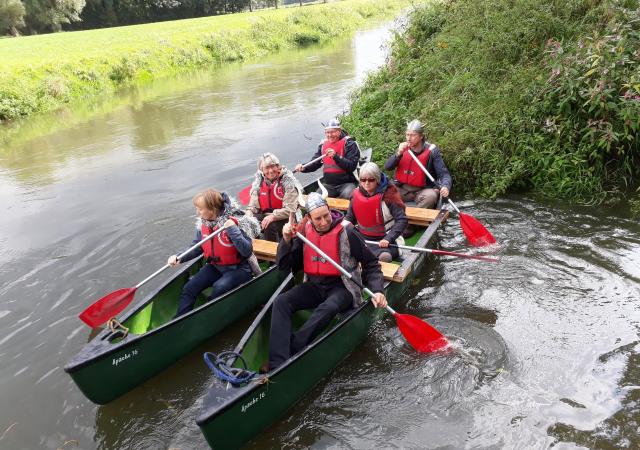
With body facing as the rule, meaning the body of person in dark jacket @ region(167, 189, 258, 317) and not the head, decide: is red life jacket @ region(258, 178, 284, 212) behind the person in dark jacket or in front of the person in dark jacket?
behind

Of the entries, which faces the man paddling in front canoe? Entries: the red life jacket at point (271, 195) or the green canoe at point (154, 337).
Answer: the red life jacket

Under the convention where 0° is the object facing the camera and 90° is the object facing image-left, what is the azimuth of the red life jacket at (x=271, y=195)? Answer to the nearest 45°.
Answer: approximately 0°

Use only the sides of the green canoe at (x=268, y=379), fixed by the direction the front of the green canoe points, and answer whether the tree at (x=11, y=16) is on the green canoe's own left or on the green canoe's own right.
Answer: on the green canoe's own right

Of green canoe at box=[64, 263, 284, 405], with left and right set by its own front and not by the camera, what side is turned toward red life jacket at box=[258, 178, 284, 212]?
back

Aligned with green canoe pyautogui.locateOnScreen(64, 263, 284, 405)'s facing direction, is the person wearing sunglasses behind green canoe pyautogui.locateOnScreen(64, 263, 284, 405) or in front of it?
behind

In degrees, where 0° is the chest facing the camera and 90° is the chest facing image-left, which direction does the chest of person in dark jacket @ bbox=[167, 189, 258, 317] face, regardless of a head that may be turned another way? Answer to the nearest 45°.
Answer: approximately 45°

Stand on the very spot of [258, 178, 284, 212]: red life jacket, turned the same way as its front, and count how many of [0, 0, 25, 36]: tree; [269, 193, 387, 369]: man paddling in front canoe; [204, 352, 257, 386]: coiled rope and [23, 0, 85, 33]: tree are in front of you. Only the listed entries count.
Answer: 2

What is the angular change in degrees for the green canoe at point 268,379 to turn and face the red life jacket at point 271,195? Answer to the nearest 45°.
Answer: approximately 135° to its right

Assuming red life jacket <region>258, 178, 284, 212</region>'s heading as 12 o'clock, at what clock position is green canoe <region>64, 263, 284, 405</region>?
The green canoe is roughly at 1 o'clock from the red life jacket.

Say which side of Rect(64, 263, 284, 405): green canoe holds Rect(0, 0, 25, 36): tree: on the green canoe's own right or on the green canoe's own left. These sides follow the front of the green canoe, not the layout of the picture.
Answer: on the green canoe's own right

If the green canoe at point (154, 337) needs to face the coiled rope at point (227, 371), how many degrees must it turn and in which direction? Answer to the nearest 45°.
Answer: approximately 45° to its left
